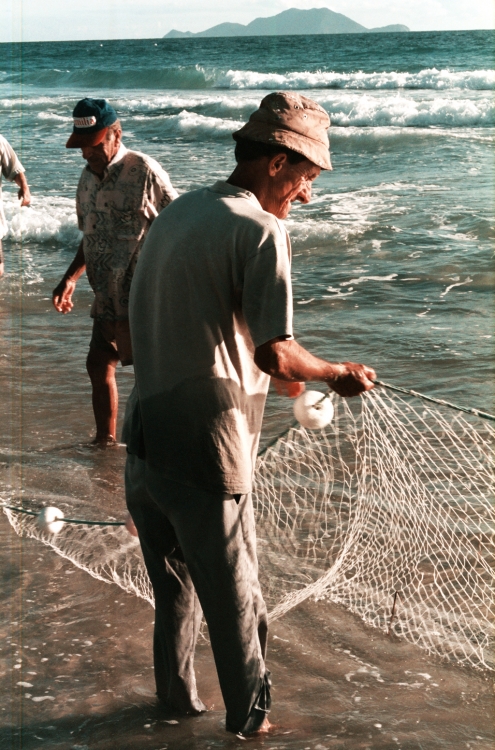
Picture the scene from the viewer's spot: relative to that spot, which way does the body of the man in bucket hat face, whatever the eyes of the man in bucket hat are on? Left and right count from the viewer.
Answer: facing away from the viewer and to the right of the viewer

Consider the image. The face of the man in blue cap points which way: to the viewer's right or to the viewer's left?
to the viewer's left

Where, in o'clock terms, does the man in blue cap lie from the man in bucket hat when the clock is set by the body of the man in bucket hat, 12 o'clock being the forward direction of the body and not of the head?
The man in blue cap is roughly at 10 o'clock from the man in bucket hat.

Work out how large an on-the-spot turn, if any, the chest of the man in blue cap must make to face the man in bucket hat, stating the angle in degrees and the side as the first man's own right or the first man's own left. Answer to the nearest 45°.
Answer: approximately 45° to the first man's own left

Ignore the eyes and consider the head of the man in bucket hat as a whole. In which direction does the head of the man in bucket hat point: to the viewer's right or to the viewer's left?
to the viewer's right

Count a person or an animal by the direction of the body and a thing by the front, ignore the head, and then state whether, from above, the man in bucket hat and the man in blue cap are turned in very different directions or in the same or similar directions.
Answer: very different directions
